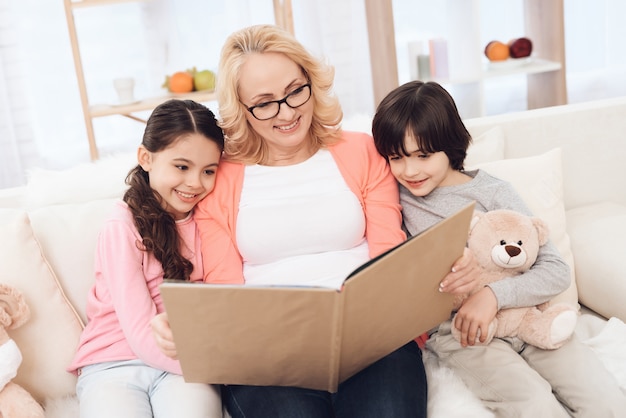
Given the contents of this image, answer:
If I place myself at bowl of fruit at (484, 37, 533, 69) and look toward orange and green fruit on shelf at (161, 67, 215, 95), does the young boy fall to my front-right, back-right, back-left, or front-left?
front-left

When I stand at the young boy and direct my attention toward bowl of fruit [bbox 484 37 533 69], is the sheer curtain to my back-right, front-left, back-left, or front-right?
front-left

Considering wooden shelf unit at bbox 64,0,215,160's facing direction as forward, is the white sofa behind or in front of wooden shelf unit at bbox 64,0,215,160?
in front

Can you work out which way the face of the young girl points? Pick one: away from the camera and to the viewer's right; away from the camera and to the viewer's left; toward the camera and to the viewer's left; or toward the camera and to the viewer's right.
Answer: toward the camera and to the viewer's right

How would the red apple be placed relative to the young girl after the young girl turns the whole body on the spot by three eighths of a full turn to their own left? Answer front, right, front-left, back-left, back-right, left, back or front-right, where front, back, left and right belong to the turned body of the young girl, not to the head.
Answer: front-right

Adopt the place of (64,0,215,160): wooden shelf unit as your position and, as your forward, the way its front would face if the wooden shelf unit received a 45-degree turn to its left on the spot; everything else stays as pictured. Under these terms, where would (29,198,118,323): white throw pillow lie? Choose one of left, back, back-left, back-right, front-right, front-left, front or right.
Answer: front-right

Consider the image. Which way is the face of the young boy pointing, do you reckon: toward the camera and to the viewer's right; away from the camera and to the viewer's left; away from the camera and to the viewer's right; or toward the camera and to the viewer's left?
toward the camera and to the viewer's left

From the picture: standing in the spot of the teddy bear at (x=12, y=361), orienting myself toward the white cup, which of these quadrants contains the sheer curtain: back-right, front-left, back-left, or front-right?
front-left

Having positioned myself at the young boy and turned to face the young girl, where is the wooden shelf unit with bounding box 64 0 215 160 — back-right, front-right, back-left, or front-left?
front-right

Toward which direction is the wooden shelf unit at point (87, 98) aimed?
toward the camera

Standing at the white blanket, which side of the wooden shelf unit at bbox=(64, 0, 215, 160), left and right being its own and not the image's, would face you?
front

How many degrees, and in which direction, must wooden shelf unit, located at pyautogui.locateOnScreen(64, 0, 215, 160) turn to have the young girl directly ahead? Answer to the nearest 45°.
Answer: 0° — it already faces them

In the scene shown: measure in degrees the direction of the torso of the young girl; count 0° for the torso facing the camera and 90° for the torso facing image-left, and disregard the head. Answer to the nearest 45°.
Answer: approximately 315°

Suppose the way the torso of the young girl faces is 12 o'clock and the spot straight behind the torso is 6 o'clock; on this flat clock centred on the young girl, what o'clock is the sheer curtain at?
The sheer curtain is roughly at 7 o'clock from the young girl.
